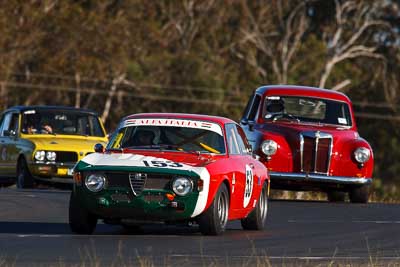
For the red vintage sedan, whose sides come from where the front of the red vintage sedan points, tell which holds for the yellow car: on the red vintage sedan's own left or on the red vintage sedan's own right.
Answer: on the red vintage sedan's own right

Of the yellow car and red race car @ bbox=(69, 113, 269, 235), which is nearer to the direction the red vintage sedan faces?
the red race car

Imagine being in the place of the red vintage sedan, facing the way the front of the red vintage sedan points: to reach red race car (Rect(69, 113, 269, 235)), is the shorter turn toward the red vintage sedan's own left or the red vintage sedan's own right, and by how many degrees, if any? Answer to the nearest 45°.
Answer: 0° — it already faces it

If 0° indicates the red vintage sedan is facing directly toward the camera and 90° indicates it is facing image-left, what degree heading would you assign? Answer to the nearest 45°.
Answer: approximately 0°
